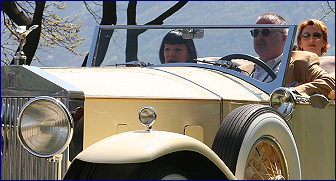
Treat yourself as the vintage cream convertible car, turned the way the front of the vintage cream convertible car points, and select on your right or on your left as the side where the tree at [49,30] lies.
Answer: on your right

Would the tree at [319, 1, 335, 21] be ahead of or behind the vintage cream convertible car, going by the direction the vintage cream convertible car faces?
behind

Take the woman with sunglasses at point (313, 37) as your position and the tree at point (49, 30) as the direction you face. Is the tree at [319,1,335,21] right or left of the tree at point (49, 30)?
right
